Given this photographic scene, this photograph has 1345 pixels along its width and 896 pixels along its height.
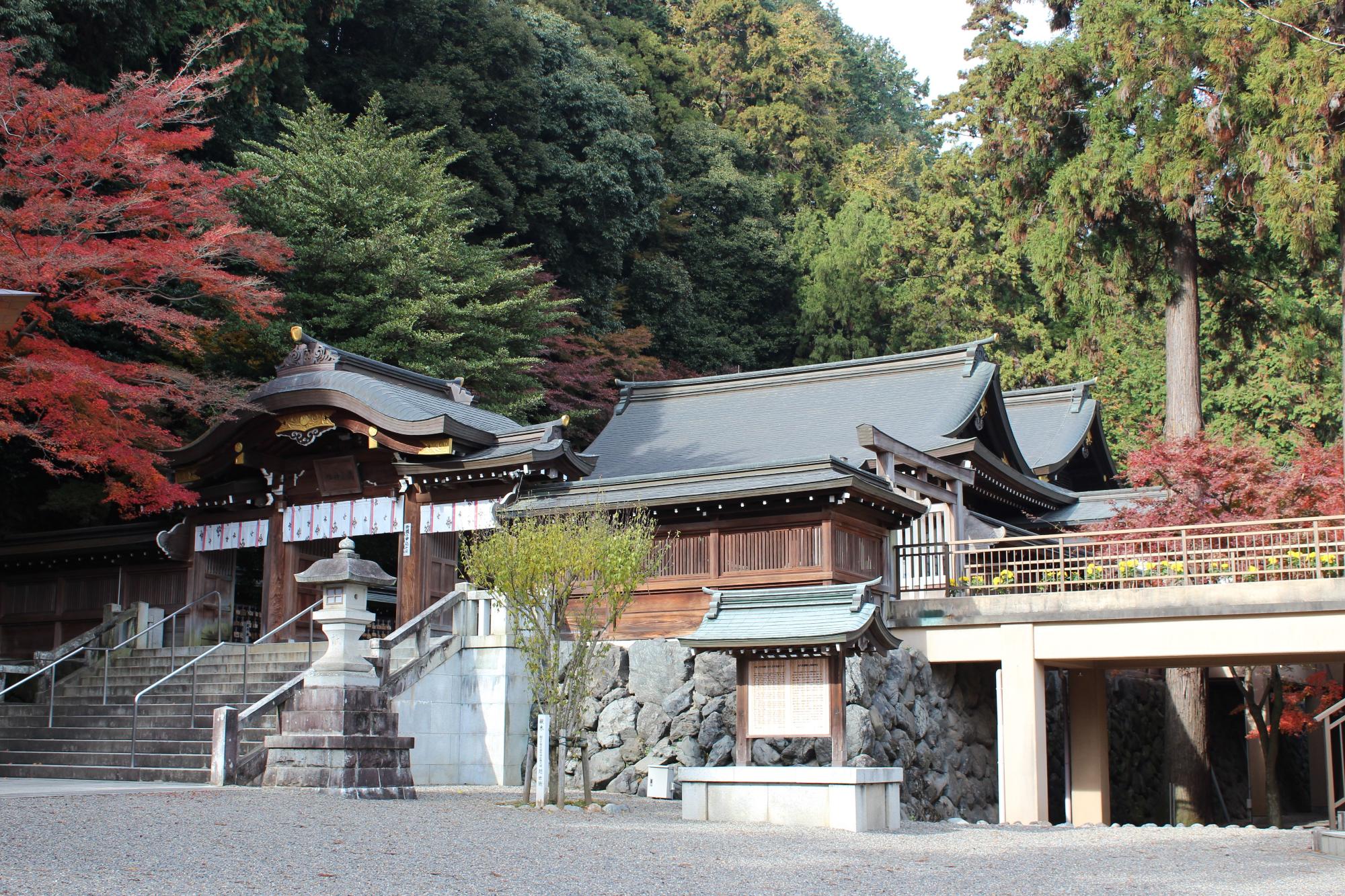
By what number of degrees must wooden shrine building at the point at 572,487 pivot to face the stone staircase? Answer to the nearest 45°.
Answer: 0° — it already faces it

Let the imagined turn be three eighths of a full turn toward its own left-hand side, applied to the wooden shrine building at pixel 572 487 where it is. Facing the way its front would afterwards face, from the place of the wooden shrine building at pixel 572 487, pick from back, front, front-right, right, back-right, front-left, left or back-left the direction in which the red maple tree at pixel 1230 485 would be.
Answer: front

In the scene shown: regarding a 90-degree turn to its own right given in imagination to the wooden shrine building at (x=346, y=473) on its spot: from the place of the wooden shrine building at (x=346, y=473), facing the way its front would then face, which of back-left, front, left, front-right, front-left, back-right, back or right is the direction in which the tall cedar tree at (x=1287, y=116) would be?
back-right

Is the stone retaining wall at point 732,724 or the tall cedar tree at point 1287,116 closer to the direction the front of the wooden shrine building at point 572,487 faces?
the stone retaining wall

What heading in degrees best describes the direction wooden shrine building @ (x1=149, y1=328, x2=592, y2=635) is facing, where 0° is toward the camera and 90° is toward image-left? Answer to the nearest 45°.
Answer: approximately 45°

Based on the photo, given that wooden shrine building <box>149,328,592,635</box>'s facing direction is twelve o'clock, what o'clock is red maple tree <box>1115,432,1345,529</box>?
The red maple tree is roughly at 8 o'clock from the wooden shrine building.

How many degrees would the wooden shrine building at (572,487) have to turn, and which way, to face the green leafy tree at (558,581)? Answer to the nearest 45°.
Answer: approximately 45° to its left

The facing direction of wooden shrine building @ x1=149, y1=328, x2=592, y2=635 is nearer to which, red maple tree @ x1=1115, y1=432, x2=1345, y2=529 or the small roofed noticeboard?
the small roofed noticeboard

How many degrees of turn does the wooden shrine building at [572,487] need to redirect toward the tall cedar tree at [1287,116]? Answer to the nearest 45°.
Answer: approximately 135° to its left

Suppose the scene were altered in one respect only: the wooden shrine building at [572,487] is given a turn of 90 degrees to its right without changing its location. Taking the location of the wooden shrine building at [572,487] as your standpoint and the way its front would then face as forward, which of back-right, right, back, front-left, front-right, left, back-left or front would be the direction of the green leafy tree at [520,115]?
front-right

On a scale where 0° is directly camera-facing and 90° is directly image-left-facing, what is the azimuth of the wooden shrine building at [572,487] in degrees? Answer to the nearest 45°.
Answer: approximately 45°

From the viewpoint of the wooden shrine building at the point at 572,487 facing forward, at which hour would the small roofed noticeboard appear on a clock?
The small roofed noticeboard is roughly at 10 o'clock from the wooden shrine building.
